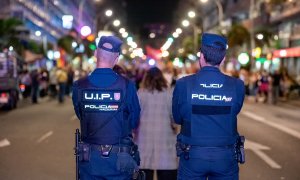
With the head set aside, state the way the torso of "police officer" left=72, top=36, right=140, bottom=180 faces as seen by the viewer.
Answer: away from the camera

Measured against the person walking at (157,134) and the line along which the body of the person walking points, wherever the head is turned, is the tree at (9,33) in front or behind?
in front

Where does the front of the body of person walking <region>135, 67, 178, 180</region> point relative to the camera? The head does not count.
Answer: away from the camera

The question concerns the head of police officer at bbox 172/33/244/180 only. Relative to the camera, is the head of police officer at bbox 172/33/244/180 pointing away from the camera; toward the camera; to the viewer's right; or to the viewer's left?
away from the camera

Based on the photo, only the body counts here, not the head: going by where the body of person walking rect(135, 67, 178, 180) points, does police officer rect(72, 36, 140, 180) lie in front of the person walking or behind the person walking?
behind

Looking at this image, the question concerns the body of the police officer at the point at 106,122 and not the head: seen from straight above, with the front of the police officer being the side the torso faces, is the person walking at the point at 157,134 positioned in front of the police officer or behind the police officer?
in front

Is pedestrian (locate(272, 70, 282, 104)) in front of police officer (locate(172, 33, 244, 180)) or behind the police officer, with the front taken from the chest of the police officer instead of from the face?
in front

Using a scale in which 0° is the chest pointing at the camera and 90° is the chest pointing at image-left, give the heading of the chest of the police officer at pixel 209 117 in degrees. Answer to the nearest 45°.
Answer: approximately 180°
